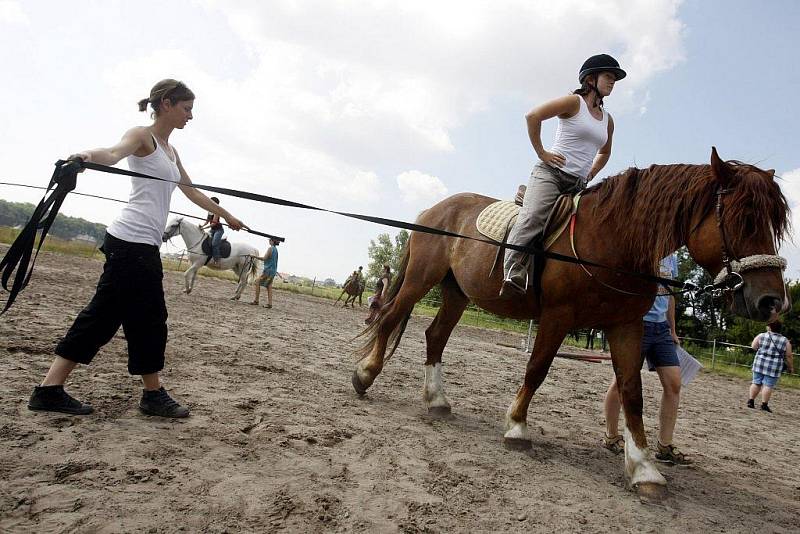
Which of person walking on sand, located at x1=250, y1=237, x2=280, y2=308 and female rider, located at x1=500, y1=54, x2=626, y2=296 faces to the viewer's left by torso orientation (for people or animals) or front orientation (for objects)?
the person walking on sand

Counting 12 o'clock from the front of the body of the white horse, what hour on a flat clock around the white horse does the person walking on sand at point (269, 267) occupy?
The person walking on sand is roughly at 7 o'clock from the white horse.

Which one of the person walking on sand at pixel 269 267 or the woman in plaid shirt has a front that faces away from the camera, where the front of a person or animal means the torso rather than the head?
the woman in plaid shirt

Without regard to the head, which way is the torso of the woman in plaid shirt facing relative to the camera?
away from the camera

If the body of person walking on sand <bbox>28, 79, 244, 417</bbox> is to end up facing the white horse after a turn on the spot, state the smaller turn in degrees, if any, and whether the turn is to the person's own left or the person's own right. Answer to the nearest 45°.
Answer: approximately 90° to the person's own left

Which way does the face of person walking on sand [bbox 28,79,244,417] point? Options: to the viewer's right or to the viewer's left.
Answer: to the viewer's right

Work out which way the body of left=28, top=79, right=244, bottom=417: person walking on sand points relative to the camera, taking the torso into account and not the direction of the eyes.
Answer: to the viewer's right

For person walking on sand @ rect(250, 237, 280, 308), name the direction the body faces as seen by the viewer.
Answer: to the viewer's left

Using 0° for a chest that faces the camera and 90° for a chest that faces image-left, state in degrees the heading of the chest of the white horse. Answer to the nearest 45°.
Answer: approximately 90°

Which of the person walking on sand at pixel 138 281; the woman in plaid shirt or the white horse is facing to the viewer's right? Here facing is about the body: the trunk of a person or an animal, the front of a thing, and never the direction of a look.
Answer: the person walking on sand
